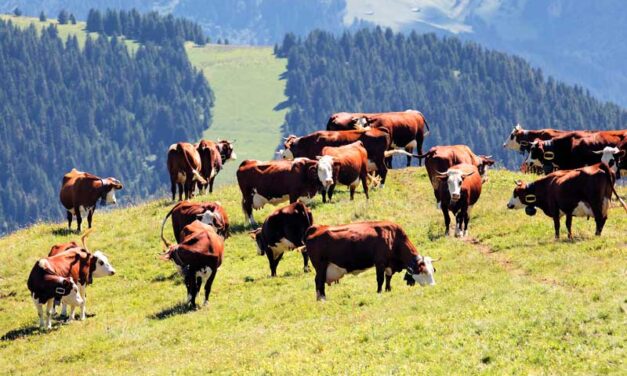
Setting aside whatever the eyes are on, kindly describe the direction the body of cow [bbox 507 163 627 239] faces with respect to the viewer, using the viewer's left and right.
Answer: facing to the left of the viewer

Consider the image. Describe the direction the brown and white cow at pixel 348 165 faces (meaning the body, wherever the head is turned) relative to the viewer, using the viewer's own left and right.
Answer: facing the viewer and to the left of the viewer

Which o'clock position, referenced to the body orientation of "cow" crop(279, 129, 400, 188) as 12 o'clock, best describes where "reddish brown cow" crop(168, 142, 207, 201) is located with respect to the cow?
The reddish brown cow is roughly at 12 o'clock from the cow.

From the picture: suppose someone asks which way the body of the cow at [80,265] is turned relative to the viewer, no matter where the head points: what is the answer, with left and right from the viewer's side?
facing the viewer and to the right of the viewer

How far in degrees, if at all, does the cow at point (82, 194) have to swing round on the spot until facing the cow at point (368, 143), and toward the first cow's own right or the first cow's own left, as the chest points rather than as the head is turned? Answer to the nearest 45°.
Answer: approximately 45° to the first cow's own left

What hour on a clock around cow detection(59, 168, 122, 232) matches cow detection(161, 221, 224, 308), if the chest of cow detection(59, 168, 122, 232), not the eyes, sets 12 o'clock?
cow detection(161, 221, 224, 308) is roughly at 1 o'clock from cow detection(59, 168, 122, 232).

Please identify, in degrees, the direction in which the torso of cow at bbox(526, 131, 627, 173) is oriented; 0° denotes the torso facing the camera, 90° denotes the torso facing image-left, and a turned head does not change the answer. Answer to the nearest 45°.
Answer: approximately 90°

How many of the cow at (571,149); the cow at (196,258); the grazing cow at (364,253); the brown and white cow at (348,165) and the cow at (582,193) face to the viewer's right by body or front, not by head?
1

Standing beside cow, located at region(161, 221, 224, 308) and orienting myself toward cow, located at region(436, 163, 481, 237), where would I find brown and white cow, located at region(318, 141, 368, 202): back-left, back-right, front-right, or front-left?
front-left

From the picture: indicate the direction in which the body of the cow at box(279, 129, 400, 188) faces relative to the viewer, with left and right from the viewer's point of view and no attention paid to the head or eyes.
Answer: facing to the left of the viewer

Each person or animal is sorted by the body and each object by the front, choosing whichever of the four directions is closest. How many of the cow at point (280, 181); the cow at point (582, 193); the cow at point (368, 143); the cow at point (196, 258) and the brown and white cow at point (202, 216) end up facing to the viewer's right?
2

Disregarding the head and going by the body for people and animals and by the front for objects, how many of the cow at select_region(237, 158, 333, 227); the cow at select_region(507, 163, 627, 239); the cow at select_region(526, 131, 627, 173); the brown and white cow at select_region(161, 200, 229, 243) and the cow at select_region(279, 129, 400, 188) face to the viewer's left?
3

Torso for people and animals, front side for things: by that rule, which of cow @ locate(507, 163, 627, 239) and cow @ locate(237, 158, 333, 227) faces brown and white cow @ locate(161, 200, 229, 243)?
cow @ locate(507, 163, 627, 239)

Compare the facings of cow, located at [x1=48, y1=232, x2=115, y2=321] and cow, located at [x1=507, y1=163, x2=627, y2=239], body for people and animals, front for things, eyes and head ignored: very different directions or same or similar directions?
very different directions

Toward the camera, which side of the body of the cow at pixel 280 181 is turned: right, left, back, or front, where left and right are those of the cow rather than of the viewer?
right

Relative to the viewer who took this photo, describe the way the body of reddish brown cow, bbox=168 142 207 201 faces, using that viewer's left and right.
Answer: facing away from the viewer and to the right of the viewer

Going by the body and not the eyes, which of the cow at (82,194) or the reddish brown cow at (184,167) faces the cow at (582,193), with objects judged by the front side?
the cow at (82,194)
